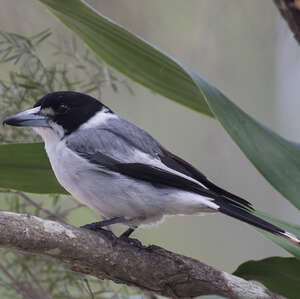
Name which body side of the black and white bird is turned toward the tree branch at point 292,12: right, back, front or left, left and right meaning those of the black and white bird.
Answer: back

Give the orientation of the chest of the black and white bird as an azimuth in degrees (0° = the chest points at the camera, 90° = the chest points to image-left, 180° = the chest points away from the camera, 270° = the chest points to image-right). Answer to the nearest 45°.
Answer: approximately 90°
